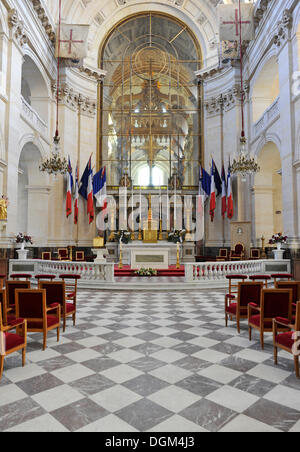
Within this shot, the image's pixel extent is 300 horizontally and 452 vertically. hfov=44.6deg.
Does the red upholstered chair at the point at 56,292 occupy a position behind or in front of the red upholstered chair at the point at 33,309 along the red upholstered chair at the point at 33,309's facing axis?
in front

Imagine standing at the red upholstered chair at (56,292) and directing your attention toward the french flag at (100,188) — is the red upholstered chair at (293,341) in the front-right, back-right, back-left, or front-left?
back-right

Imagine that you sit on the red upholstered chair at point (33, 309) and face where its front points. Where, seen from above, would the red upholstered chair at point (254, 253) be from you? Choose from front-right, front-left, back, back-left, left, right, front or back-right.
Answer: front

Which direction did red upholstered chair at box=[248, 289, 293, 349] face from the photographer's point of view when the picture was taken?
facing away from the viewer and to the left of the viewer

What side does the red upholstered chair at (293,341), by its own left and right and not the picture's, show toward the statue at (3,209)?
front

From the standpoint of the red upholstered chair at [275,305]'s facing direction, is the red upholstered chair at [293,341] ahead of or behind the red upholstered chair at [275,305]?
behind

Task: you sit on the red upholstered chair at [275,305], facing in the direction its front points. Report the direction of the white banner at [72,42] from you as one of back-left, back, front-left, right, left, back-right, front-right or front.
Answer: front

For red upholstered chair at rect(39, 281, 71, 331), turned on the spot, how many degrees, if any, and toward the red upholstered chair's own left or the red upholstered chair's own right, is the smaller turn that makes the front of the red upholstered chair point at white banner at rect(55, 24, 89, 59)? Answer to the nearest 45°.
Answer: approximately 45° to the red upholstered chair's own left

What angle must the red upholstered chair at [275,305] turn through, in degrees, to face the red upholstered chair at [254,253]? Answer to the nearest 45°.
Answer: approximately 45° to its right

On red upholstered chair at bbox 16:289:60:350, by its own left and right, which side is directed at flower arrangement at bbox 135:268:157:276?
front

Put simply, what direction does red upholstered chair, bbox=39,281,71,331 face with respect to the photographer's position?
facing away from the viewer and to the right of the viewer

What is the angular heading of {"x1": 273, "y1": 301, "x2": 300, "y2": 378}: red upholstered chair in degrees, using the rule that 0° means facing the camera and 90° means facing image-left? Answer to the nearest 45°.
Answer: approximately 135°

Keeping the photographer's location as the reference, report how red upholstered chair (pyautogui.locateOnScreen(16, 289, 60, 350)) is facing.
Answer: facing away from the viewer and to the right of the viewer
